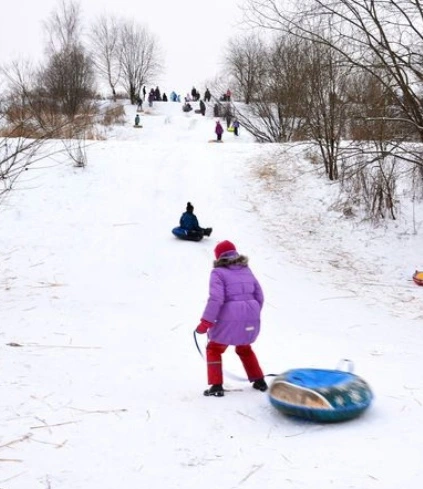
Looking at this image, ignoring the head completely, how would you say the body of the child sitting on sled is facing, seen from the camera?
to the viewer's right

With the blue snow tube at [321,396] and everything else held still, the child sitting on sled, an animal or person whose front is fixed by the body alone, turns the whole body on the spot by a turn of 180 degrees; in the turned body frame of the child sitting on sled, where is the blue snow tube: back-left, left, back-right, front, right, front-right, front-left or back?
left

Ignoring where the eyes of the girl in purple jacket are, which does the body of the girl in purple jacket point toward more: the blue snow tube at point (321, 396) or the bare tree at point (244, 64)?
the bare tree

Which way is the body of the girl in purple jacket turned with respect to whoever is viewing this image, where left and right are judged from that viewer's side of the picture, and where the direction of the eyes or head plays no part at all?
facing away from the viewer and to the left of the viewer

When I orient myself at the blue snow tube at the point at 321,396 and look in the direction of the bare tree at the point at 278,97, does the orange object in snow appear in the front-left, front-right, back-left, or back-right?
front-right

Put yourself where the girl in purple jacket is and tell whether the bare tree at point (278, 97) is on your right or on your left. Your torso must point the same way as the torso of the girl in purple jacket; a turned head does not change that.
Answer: on your right

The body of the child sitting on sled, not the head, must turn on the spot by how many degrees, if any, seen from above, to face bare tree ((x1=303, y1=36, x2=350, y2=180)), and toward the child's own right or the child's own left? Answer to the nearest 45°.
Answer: approximately 45° to the child's own left

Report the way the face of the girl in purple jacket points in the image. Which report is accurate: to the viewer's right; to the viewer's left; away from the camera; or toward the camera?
away from the camera

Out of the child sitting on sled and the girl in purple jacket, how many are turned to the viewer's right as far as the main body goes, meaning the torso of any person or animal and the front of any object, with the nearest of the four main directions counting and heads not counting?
1

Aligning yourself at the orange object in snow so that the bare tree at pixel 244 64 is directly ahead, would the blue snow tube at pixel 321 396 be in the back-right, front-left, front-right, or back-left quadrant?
back-left

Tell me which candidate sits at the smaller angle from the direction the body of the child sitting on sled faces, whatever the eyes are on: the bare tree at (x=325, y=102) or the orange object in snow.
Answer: the orange object in snow
